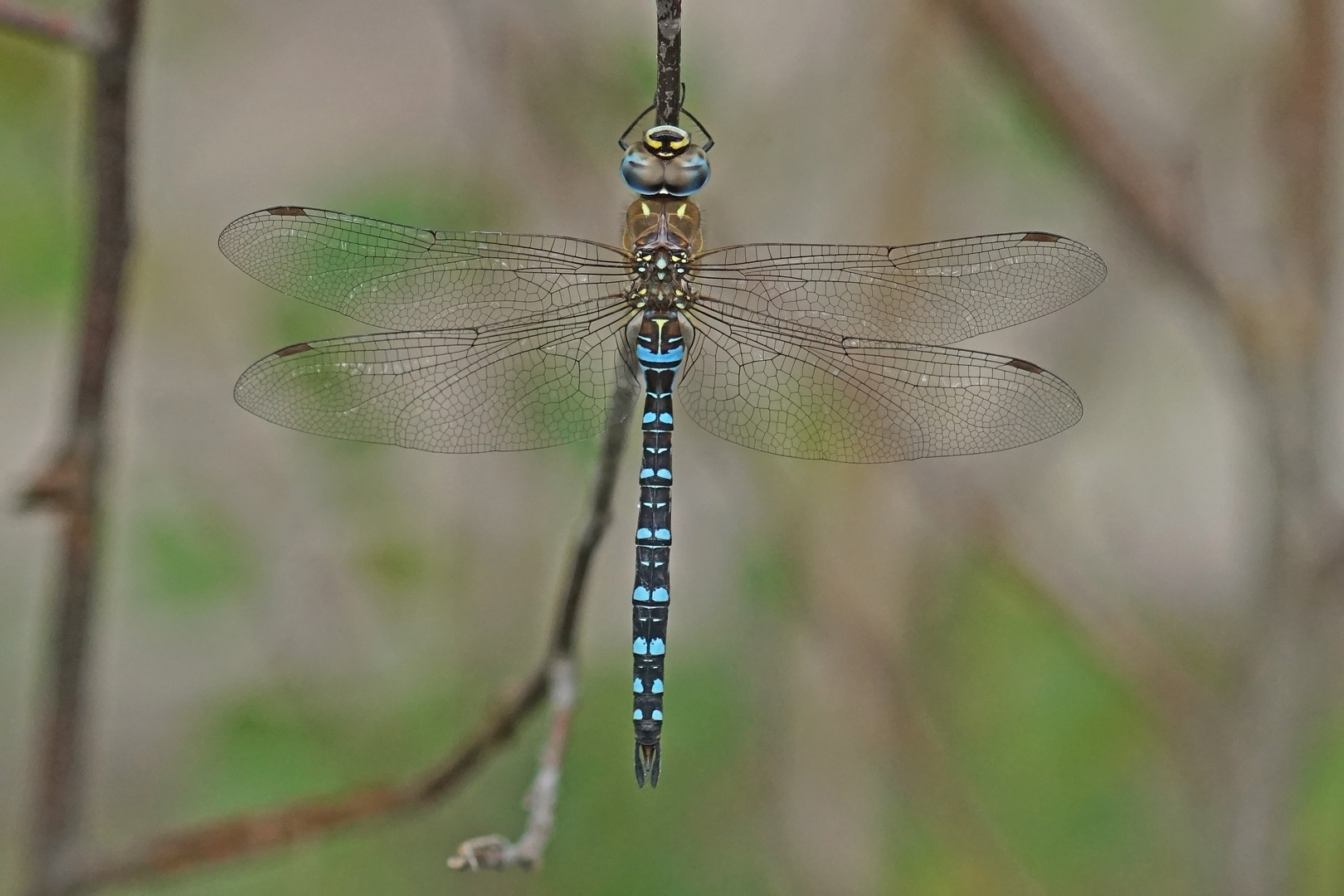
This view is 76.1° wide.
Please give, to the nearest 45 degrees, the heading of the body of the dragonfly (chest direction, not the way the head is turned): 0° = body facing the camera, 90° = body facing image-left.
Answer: approximately 180°
